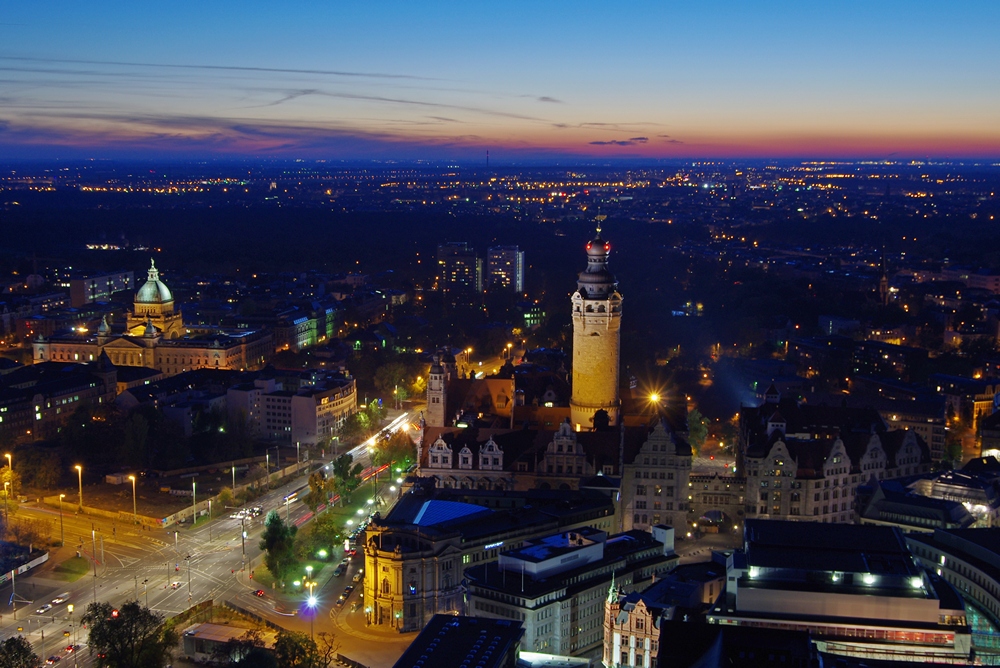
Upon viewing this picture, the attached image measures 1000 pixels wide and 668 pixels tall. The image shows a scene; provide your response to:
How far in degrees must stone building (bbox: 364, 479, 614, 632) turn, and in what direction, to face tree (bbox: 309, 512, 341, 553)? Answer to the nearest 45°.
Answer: approximately 90° to its right

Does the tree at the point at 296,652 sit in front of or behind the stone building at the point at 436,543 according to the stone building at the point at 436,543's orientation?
in front

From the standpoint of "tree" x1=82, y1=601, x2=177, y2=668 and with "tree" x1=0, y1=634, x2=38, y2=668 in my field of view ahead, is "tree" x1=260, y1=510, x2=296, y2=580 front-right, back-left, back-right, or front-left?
back-right

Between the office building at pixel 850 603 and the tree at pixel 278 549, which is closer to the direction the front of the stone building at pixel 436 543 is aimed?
the tree

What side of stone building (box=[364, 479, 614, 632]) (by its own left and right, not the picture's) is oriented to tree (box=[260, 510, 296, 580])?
right

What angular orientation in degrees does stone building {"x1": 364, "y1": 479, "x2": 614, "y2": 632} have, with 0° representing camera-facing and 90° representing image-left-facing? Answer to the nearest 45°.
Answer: approximately 45°

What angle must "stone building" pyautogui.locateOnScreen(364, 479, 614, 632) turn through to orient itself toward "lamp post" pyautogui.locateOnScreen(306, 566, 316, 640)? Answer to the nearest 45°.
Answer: approximately 45° to its right

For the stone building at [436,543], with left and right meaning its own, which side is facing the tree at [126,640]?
front

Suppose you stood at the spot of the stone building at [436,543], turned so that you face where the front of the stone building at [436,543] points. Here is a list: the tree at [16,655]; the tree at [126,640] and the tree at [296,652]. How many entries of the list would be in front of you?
3
